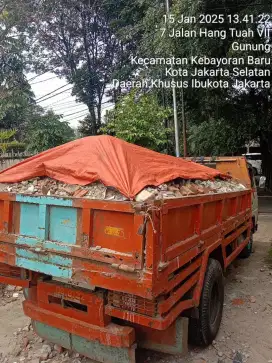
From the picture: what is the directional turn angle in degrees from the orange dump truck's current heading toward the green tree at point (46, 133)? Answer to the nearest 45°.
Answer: approximately 45° to its left

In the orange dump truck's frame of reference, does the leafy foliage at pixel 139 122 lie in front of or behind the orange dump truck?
in front

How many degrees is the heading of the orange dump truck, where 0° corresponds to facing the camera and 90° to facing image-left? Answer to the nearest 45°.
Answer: approximately 225°

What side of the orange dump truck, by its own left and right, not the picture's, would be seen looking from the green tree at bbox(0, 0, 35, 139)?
left
